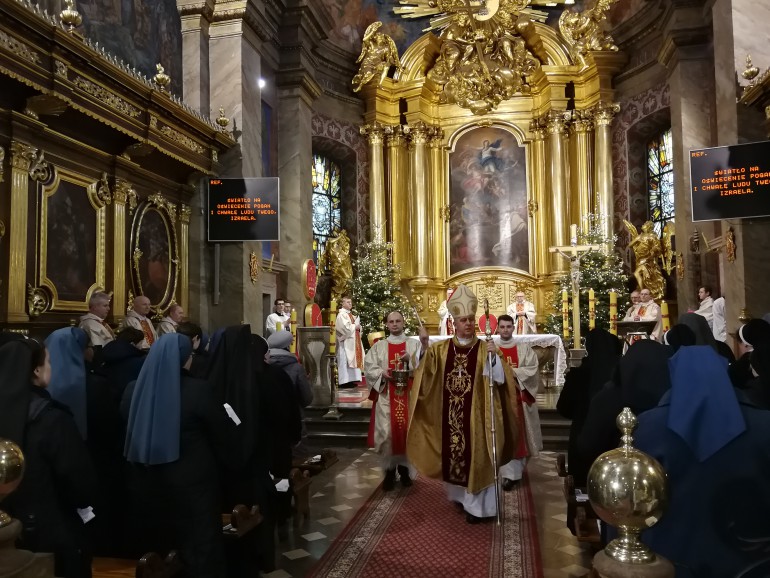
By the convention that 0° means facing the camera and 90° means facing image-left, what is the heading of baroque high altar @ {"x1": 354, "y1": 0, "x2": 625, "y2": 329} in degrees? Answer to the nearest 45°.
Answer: approximately 0°

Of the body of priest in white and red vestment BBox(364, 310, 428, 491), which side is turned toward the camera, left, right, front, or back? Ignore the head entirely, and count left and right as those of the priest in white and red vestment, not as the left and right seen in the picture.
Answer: front

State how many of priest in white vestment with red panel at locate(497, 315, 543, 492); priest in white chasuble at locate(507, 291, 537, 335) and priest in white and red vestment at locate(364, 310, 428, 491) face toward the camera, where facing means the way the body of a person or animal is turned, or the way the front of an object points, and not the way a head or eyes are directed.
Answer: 3

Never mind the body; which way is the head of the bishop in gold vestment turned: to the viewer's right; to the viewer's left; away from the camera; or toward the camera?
toward the camera

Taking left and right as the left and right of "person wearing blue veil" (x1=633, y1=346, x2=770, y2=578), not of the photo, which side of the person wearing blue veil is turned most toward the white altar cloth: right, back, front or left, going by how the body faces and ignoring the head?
front

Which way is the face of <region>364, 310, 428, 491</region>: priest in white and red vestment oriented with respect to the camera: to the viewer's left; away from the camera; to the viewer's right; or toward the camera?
toward the camera

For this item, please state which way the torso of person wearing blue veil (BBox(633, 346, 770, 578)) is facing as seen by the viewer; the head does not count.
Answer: away from the camera

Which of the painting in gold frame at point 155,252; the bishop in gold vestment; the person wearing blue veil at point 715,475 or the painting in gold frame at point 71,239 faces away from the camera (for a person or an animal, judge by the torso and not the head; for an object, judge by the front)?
the person wearing blue veil

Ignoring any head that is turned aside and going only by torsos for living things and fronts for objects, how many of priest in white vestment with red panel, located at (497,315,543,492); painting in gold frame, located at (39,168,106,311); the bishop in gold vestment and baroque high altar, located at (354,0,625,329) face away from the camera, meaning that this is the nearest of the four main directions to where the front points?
0

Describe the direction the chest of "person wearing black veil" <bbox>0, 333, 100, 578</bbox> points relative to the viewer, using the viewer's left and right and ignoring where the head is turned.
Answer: facing away from the viewer and to the right of the viewer

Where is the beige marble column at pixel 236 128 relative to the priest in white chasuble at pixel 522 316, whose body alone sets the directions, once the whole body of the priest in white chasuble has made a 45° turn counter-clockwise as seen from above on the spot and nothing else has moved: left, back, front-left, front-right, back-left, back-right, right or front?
right

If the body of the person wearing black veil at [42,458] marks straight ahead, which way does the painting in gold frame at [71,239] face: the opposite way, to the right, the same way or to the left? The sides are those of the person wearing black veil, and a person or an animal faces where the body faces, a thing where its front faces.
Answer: to the right

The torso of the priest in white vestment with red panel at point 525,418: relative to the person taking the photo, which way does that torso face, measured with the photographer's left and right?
facing the viewer

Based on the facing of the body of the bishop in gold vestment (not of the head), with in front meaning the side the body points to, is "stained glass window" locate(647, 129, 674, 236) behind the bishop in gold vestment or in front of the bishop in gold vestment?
behind

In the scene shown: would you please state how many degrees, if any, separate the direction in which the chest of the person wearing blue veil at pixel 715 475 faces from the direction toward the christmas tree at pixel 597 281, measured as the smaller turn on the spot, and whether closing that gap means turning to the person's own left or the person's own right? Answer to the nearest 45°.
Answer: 0° — they already face it

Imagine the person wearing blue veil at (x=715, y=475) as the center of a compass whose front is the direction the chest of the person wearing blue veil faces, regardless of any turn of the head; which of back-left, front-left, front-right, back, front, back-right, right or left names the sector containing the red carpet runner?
front-left

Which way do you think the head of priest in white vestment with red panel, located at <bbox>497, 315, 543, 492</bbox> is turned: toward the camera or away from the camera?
toward the camera

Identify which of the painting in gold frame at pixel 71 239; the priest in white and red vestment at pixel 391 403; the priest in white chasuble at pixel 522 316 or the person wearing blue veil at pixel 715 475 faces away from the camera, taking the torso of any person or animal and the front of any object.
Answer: the person wearing blue veil

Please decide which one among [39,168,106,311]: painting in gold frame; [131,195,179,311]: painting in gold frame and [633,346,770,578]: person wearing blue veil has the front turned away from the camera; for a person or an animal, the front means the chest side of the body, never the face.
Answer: the person wearing blue veil

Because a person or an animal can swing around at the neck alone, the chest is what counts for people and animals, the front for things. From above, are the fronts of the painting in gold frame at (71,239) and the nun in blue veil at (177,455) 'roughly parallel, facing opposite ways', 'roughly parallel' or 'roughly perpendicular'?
roughly perpendicular

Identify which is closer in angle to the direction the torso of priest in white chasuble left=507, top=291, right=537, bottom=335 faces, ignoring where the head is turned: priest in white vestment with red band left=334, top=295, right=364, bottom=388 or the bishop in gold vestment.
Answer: the bishop in gold vestment

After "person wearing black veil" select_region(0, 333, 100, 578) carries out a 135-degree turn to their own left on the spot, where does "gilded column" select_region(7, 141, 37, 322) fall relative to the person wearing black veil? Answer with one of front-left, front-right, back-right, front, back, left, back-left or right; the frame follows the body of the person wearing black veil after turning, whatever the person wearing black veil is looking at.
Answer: right
